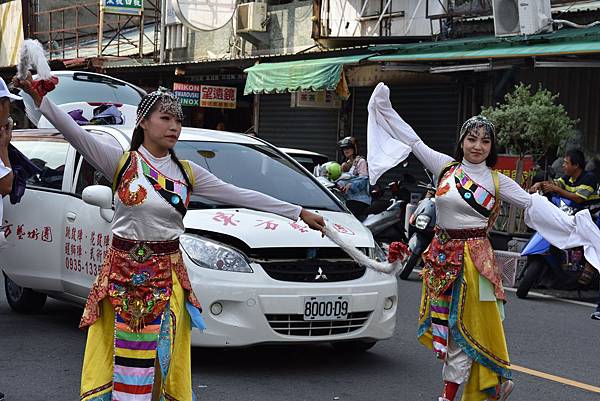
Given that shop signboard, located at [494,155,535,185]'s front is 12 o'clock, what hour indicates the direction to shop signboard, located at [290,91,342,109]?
shop signboard, located at [290,91,342,109] is roughly at 3 o'clock from shop signboard, located at [494,155,535,185].

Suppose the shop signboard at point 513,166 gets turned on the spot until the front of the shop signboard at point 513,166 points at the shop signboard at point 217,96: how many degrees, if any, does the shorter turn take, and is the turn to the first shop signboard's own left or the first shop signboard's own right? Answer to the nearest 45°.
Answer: approximately 135° to the first shop signboard's own right

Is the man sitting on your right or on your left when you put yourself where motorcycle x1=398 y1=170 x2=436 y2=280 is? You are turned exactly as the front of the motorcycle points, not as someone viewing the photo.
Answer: on your left

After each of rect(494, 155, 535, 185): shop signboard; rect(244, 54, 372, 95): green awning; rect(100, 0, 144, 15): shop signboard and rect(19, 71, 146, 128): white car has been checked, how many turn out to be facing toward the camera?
3

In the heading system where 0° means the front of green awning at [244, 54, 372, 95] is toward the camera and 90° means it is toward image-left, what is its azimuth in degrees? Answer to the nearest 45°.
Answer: approximately 0°

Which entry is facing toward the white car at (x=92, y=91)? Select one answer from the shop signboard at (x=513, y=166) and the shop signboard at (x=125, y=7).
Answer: the shop signboard at (x=125, y=7)

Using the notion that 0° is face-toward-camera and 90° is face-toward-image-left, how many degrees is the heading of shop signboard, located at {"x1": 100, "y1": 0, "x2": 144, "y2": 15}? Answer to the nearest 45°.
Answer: approximately 0°

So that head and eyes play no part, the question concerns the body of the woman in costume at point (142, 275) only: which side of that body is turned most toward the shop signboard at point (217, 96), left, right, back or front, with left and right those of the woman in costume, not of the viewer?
back

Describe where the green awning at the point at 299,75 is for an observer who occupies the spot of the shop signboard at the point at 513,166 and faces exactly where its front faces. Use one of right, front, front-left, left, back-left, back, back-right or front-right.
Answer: back-right
